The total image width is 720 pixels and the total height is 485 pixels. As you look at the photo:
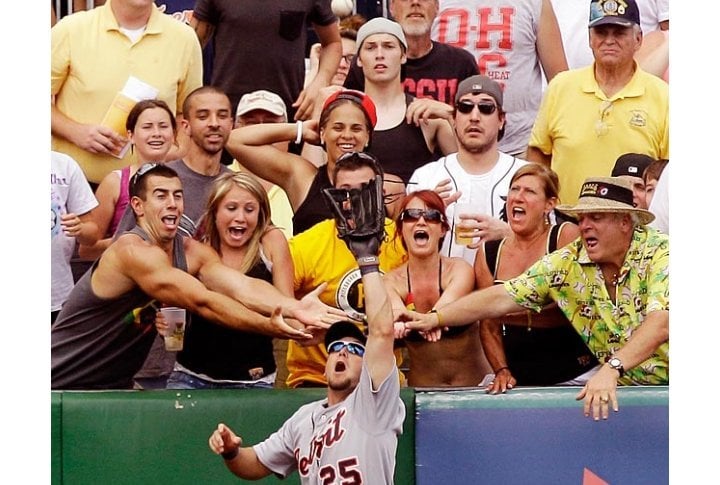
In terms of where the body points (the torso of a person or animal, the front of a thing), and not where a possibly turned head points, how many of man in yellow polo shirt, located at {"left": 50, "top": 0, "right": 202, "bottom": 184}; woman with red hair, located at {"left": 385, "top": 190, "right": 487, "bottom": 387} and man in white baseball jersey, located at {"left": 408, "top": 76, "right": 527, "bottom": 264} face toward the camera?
3

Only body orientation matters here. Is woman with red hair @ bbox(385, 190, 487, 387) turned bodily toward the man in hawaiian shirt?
no

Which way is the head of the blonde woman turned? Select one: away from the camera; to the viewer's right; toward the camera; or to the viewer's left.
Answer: toward the camera

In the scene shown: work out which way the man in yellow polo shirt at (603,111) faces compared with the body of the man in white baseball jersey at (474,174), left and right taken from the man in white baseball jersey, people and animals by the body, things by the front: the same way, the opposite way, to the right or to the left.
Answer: the same way

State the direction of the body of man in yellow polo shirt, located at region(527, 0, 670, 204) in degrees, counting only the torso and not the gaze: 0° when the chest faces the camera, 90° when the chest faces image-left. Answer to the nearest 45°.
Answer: approximately 0°

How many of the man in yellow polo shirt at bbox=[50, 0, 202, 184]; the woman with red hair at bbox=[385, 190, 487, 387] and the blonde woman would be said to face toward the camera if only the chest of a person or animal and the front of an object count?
3

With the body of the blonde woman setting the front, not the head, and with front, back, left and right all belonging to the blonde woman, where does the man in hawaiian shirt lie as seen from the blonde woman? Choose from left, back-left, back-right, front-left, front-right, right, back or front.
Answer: left

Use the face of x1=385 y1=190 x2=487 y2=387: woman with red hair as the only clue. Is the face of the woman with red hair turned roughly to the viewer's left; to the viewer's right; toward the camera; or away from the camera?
toward the camera

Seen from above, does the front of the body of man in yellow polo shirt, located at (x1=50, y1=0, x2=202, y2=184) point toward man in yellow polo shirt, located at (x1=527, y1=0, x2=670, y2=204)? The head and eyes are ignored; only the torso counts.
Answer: no

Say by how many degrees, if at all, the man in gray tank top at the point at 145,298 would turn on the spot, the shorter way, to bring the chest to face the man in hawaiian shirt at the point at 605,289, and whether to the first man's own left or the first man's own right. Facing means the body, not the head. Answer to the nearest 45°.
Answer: approximately 45° to the first man's own left

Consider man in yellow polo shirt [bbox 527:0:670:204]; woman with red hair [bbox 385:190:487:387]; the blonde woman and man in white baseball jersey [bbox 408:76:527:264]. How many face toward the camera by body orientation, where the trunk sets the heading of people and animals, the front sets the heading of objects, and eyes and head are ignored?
4

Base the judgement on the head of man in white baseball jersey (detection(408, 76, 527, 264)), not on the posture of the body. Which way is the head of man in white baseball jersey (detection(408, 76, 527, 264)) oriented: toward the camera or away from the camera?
toward the camera

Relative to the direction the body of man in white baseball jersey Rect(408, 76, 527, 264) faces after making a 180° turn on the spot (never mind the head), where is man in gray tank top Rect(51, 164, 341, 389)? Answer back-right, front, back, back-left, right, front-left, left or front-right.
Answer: left

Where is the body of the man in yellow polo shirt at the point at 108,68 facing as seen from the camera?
toward the camera

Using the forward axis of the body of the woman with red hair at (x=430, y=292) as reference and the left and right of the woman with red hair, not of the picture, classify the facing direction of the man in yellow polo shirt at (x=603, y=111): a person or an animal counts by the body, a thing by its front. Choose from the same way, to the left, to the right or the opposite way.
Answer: the same way

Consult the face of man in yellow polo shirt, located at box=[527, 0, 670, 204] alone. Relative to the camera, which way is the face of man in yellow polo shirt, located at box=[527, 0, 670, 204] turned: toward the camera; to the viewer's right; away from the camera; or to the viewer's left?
toward the camera

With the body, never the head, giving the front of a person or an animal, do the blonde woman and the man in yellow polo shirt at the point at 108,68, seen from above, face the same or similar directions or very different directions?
same or similar directions
